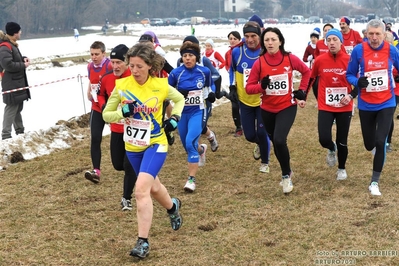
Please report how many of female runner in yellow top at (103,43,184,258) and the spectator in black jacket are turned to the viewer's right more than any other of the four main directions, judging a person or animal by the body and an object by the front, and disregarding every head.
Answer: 1

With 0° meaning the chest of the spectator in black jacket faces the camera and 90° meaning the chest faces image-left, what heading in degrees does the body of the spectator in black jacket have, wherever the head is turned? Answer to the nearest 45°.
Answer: approximately 270°

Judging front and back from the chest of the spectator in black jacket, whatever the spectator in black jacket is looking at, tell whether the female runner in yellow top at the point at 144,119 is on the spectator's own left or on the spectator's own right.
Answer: on the spectator's own right

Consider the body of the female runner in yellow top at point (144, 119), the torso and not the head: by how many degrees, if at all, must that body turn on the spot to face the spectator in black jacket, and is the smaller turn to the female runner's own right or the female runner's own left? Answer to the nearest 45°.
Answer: approximately 90° to the female runner's own right

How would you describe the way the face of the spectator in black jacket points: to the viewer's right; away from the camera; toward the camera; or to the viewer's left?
to the viewer's right
